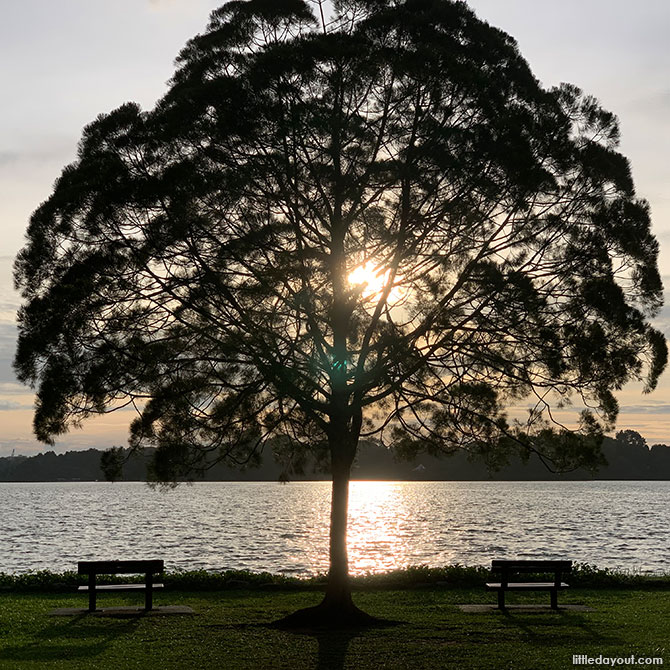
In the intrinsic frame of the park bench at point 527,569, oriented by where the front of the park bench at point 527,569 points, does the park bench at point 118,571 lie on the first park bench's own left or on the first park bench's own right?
on the first park bench's own left

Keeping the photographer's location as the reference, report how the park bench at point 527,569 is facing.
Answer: facing away from the viewer

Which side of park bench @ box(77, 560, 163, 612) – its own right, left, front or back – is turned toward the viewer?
back

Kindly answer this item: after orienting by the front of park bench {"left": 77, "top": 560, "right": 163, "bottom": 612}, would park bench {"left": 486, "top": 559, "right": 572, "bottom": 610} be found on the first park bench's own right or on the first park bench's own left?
on the first park bench's own right

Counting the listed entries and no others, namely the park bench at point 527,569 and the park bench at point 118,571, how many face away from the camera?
2
